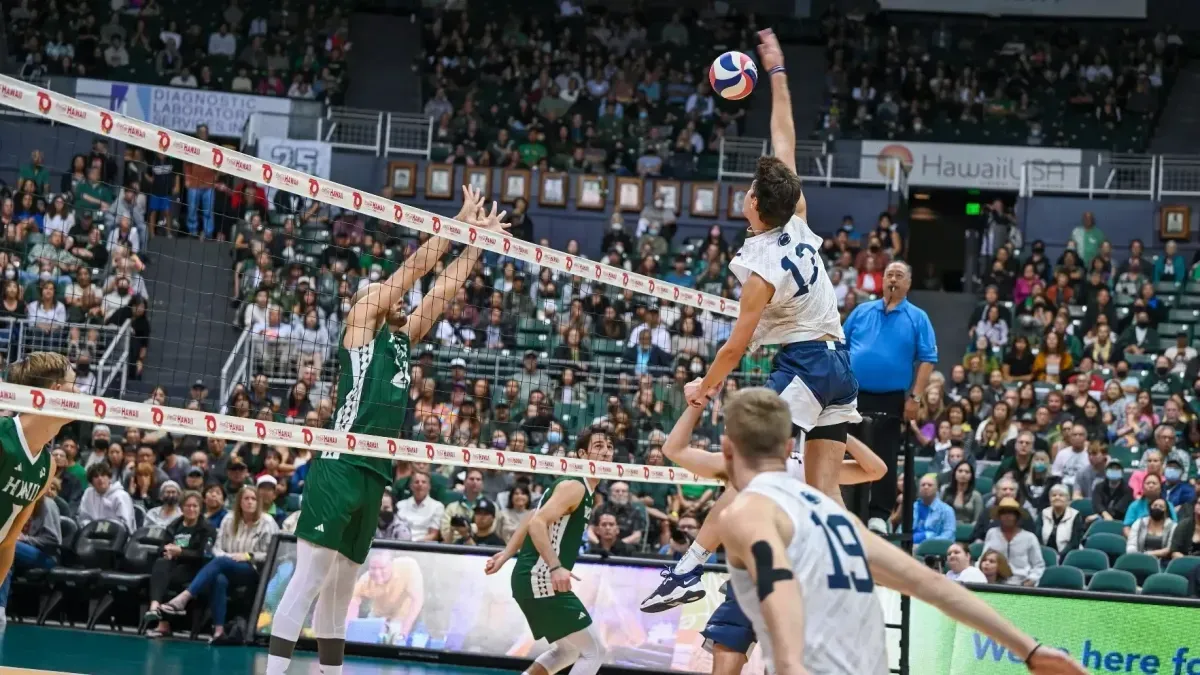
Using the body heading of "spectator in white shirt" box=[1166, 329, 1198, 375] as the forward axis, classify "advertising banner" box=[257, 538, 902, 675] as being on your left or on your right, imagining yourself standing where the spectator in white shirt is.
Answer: on your right

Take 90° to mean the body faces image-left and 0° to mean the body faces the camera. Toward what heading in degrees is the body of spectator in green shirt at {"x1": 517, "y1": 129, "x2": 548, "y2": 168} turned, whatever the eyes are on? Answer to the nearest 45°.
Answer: approximately 0°

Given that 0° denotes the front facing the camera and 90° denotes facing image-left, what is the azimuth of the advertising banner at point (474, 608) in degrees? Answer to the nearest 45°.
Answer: approximately 0°

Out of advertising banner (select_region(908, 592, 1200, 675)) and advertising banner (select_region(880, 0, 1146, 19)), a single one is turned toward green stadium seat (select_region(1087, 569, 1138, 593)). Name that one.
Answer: advertising banner (select_region(880, 0, 1146, 19))

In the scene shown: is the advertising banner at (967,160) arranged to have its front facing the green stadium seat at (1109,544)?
yes

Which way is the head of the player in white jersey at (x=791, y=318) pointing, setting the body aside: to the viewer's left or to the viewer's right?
to the viewer's left
